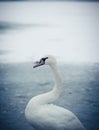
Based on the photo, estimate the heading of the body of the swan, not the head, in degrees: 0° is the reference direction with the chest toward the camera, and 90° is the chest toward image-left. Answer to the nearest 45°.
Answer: approximately 90°
